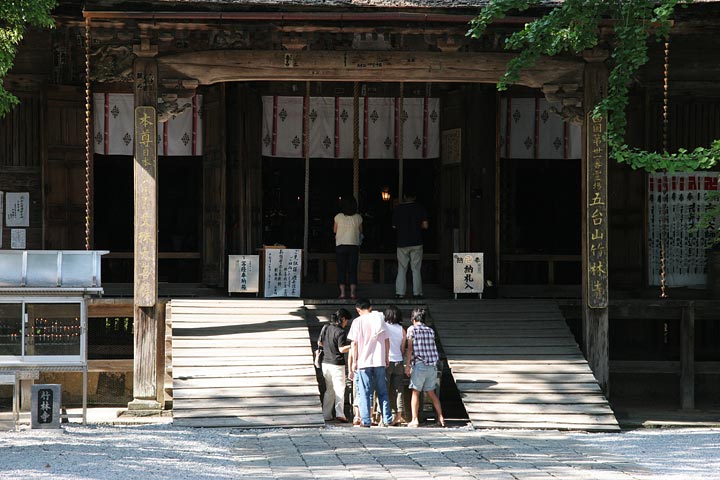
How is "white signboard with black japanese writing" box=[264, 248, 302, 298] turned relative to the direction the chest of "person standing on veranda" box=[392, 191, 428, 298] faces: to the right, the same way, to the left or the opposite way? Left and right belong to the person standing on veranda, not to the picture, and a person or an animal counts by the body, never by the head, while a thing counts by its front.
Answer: the opposite way

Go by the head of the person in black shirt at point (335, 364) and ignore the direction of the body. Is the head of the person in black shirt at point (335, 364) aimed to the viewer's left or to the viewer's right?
to the viewer's right

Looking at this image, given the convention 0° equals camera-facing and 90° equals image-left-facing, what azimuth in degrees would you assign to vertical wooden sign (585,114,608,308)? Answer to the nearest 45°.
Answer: approximately 0°

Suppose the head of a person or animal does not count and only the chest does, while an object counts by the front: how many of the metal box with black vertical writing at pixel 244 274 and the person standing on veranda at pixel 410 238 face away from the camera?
1

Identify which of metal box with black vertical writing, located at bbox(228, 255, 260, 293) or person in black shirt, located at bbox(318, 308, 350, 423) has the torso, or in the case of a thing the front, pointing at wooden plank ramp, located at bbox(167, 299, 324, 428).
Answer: the metal box with black vertical writing

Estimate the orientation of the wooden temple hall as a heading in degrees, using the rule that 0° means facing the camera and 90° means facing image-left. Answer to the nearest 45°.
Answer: approximately 0°

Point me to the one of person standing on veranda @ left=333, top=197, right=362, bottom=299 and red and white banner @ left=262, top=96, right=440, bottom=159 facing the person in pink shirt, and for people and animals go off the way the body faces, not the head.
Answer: the red and white banner

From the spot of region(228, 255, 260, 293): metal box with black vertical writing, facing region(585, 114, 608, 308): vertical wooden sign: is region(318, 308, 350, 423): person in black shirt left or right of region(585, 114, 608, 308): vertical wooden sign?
right

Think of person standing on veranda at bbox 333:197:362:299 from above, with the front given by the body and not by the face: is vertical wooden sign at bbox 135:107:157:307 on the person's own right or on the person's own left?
on the person's own left

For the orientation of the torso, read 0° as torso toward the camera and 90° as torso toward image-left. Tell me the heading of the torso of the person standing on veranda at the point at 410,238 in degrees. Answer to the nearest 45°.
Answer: approximately 180°

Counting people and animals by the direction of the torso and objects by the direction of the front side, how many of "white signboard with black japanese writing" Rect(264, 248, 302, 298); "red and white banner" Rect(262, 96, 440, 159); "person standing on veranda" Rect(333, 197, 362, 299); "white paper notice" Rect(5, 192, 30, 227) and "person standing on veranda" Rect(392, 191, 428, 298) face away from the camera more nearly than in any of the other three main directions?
2
